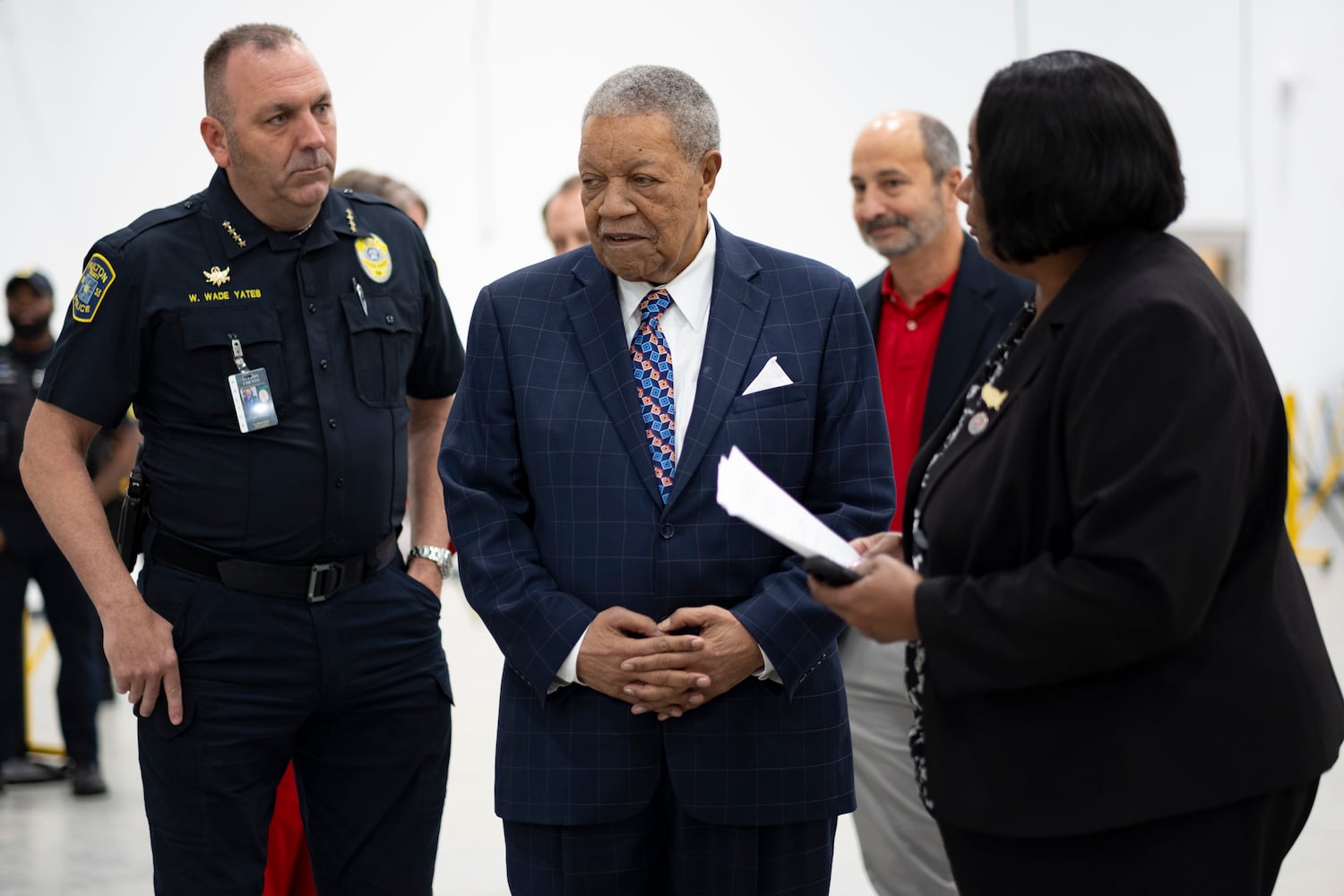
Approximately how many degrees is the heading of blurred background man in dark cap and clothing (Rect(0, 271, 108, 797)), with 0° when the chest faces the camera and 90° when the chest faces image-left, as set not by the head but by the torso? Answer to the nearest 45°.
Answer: approximately 0°

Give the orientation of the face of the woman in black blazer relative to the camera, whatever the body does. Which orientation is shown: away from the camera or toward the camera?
away from the camera

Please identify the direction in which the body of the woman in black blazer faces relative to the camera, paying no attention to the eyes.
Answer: to the viewer's left

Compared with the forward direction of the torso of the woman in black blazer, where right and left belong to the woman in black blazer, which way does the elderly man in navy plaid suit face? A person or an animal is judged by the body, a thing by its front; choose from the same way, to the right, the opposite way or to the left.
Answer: to the left

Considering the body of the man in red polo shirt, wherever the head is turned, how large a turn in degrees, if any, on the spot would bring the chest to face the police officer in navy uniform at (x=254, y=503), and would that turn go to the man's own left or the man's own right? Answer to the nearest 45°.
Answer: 0° — they already face them

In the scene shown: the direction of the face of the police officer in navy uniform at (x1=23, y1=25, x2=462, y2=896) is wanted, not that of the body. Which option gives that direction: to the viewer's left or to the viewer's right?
to the viewer's right

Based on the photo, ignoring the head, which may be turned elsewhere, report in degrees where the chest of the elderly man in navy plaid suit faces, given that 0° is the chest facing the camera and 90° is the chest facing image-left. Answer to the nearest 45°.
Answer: approximately 0°
